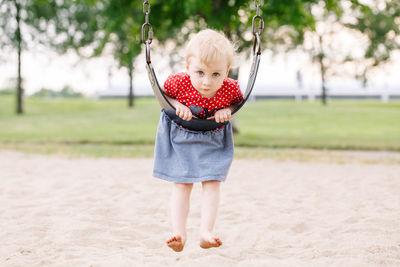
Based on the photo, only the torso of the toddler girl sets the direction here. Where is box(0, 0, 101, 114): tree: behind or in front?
behind

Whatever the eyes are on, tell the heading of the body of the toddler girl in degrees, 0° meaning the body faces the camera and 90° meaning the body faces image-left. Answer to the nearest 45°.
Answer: approximately 0°

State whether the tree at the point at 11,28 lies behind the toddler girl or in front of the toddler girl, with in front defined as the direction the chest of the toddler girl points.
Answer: behind
